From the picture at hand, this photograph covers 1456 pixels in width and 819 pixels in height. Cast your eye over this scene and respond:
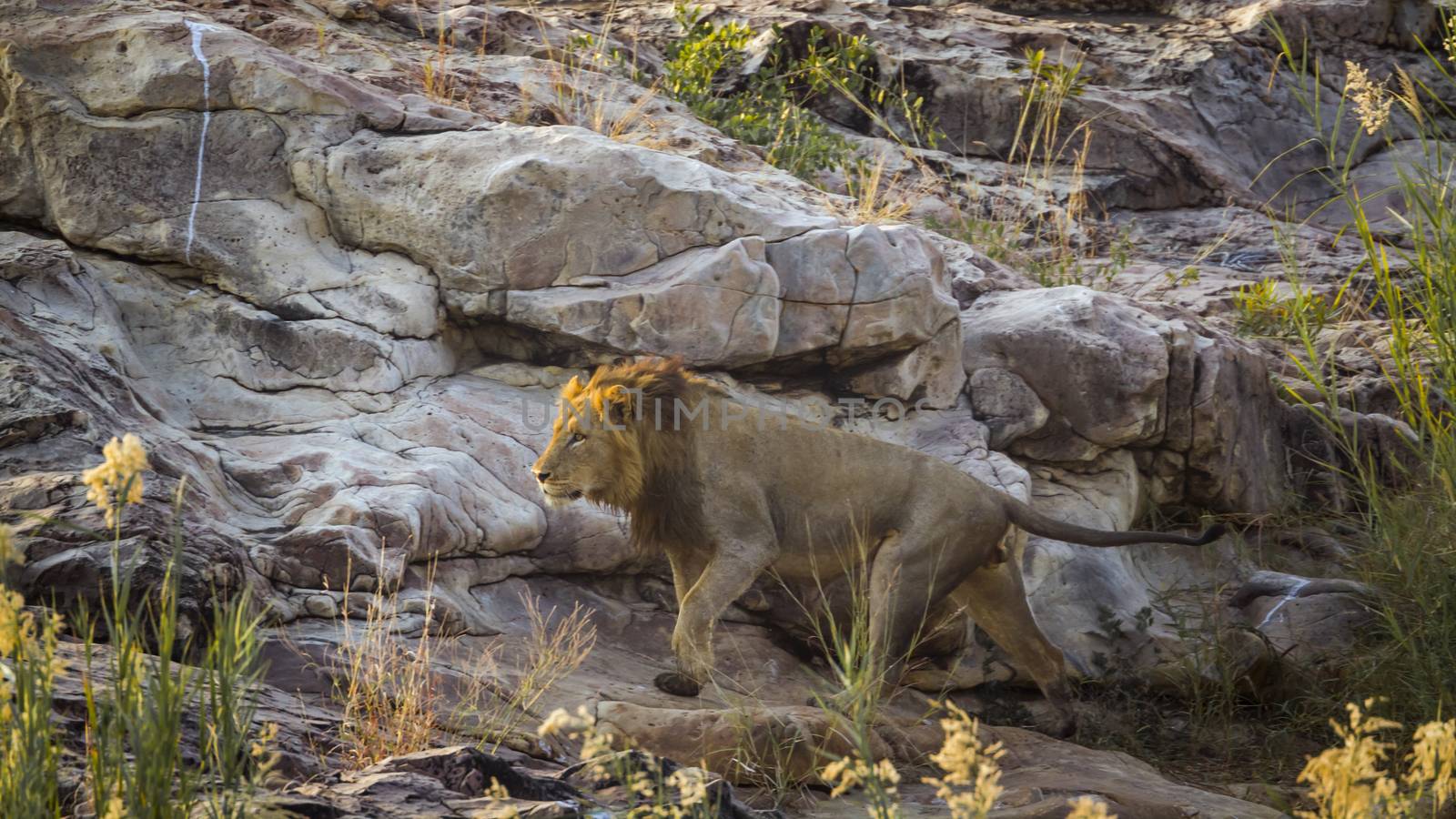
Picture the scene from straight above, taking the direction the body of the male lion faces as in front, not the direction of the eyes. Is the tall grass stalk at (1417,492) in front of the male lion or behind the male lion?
behind

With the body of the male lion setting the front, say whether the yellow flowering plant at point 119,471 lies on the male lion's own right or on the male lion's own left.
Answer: on the male lion's own left

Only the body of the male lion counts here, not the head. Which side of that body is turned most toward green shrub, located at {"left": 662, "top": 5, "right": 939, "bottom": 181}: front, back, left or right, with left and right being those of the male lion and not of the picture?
right

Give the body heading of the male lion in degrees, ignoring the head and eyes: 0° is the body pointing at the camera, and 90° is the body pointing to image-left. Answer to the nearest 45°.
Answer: approximately 90°

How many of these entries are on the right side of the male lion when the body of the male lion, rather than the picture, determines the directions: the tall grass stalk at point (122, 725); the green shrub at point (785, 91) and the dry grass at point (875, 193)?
2

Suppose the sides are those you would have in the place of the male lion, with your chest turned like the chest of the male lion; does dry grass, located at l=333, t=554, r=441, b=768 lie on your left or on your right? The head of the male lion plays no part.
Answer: on your left

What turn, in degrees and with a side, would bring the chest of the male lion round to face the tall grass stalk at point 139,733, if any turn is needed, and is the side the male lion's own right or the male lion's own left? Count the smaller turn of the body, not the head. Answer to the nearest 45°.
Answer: approximately 90° to the male lion's own left

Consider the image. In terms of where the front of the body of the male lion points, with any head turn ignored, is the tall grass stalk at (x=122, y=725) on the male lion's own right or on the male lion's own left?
on the male lion's own left

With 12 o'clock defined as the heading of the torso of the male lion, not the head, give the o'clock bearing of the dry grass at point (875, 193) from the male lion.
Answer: The dry grass is roughly at 3 o'clock from the male lion.
